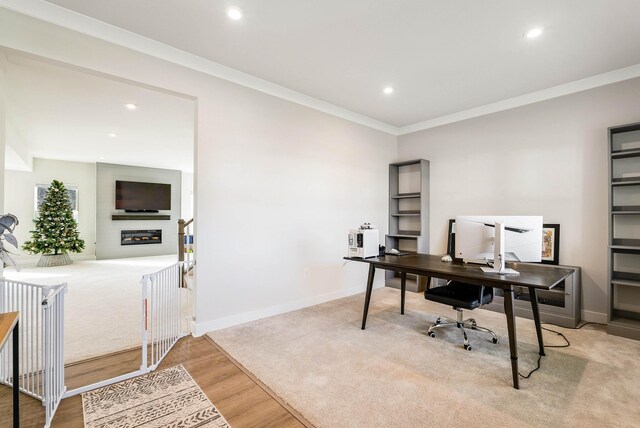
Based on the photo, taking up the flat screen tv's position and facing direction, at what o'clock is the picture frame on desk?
The picture frame on desk is roughly at 11 o'clock from the flat screen tv.

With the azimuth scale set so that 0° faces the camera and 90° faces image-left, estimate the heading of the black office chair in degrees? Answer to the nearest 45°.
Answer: approximately 45°

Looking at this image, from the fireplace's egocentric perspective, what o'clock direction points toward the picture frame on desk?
The picture frame on desk is roughly at 11 o'clock from the fireplace.

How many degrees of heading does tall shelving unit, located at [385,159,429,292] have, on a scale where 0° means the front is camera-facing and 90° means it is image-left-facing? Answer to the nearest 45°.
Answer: approximately 45°

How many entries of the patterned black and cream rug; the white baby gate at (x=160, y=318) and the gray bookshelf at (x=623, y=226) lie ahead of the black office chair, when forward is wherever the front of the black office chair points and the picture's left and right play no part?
2

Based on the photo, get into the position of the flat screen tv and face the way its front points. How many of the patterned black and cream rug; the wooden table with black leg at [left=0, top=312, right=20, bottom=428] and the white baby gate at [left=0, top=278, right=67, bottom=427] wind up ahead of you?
3

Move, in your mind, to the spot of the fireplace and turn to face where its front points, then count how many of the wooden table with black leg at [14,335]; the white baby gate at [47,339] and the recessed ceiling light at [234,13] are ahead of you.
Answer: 3

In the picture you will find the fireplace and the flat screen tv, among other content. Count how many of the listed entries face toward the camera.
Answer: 2
